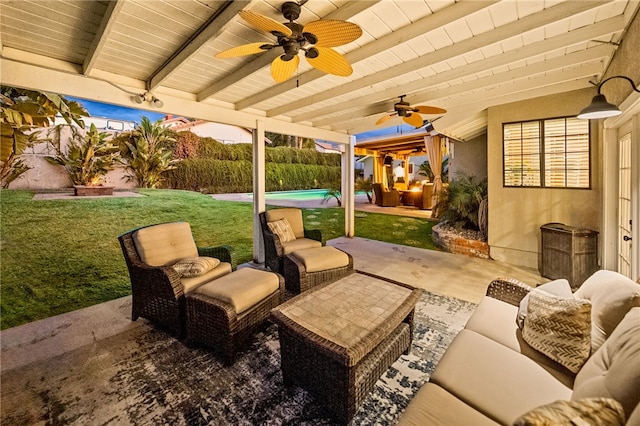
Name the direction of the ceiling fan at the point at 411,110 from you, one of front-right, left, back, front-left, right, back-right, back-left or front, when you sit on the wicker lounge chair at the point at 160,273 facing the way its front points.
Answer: front-left

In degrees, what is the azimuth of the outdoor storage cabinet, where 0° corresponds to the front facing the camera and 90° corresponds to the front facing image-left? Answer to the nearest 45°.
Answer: approximately 45°

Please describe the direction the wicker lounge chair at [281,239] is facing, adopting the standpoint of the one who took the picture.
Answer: facing the viewer and to the right of the viewer

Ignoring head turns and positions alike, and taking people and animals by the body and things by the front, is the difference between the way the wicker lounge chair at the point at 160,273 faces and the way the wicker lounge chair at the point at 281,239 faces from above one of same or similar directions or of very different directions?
same or similar directions

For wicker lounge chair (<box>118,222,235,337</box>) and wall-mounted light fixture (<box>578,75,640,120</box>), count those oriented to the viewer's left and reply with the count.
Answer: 1

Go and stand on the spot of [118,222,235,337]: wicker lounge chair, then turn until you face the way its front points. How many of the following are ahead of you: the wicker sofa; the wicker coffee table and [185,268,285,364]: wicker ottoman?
3

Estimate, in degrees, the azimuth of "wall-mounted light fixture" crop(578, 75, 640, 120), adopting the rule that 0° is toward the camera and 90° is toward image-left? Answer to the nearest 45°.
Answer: approximately 90°

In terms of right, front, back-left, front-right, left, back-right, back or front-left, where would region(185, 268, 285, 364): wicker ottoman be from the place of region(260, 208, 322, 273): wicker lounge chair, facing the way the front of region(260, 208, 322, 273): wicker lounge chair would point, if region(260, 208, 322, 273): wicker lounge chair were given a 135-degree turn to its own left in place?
back

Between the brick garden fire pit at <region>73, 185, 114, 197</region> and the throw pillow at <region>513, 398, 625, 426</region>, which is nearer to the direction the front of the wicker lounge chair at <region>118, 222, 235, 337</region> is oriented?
the throw pillow

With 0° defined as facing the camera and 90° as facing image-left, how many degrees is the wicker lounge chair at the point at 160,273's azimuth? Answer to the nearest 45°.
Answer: approximately 315°

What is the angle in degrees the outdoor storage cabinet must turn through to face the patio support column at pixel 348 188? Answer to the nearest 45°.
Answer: approximately 45° to its right

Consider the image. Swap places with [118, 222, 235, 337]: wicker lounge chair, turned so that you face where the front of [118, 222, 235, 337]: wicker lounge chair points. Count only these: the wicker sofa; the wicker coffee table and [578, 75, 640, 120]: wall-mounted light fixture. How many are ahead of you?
3

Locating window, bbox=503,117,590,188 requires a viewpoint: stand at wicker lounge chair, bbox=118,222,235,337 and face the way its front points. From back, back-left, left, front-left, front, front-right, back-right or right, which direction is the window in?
front-left

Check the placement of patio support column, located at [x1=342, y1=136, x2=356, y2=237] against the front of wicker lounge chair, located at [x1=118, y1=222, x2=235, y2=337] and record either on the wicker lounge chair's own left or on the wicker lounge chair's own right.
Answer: on the wicker lounge chair's own left

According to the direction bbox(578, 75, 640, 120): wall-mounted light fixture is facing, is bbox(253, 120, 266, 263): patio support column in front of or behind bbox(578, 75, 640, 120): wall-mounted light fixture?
in front

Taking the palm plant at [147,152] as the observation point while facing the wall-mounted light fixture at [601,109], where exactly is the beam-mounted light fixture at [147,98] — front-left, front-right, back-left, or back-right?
front-right

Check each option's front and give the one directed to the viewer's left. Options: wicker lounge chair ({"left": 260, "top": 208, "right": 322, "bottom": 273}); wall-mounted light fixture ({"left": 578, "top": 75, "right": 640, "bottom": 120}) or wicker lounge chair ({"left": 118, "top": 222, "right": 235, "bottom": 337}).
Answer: the wall-mounted light fixture

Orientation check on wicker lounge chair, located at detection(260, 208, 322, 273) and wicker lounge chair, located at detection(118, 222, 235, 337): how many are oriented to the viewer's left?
0

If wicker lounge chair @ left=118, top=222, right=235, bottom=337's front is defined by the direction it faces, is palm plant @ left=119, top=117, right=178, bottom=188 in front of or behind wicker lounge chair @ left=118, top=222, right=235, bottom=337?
behind
